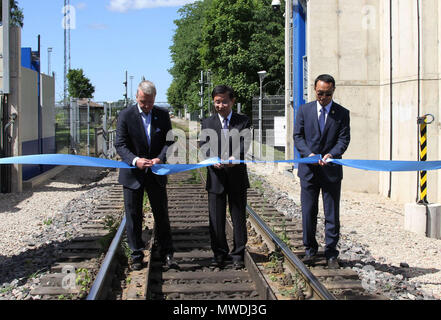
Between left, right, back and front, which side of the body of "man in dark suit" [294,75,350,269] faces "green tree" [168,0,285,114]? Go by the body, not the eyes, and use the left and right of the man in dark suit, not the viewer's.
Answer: back

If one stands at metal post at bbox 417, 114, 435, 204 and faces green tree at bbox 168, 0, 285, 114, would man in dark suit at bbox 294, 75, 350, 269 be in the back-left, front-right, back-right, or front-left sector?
back-left

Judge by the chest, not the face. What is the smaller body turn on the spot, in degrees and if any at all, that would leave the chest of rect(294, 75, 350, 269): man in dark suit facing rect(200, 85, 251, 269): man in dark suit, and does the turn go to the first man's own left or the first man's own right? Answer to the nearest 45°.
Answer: approximately 90° to the first man's own right

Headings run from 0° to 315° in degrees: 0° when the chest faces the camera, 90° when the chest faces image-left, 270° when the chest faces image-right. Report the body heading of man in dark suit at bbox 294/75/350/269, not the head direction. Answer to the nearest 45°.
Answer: approximately 0°

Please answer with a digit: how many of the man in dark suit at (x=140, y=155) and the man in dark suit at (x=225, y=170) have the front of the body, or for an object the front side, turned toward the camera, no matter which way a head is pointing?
2

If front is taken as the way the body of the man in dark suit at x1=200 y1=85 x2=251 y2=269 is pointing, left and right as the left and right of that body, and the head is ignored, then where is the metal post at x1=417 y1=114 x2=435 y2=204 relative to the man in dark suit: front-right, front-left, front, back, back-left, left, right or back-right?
back-left
